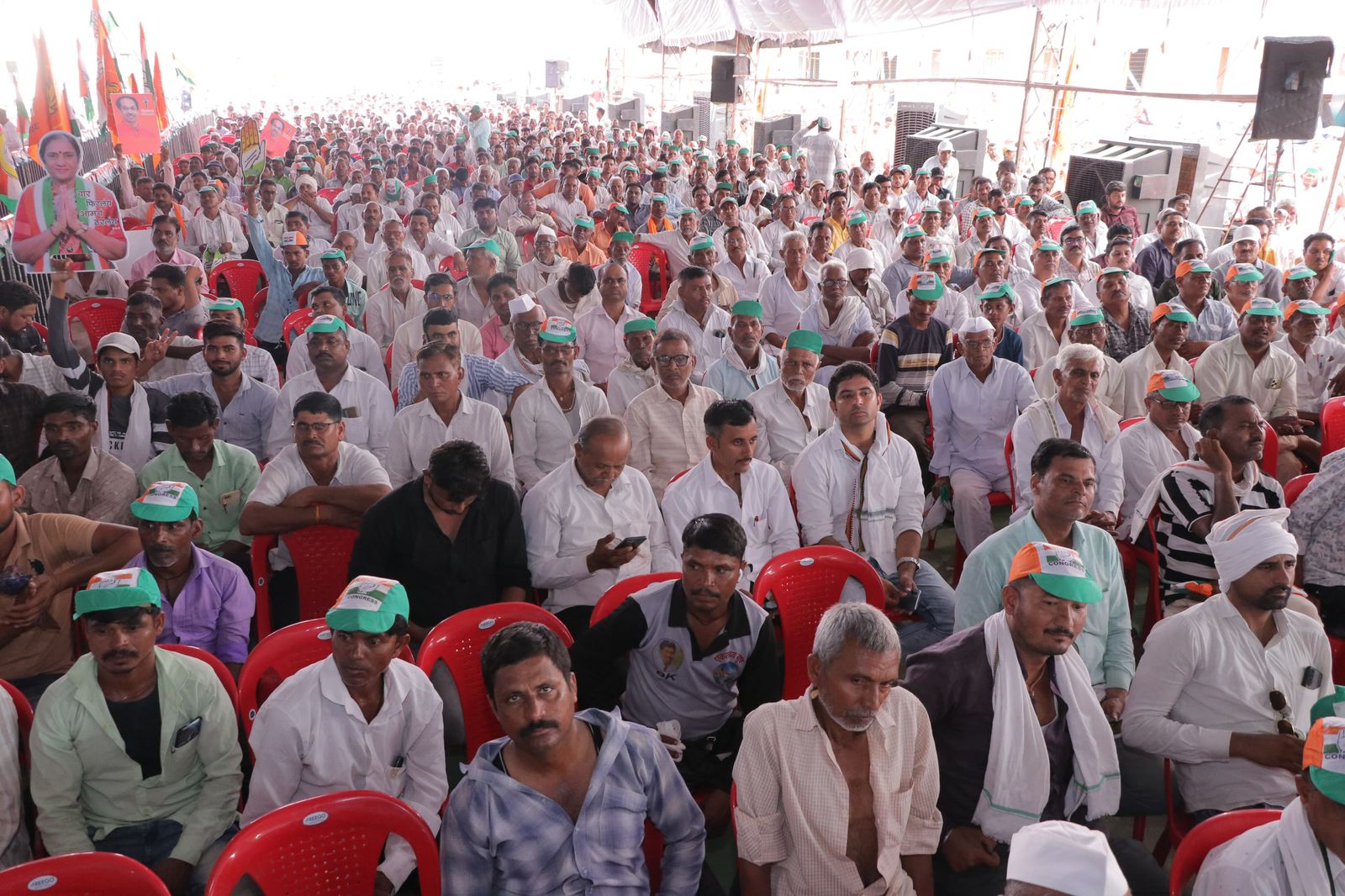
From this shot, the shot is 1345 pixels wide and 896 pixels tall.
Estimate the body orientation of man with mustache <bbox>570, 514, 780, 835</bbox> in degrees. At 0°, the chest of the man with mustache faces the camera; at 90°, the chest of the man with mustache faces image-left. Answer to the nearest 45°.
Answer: approximately 0°

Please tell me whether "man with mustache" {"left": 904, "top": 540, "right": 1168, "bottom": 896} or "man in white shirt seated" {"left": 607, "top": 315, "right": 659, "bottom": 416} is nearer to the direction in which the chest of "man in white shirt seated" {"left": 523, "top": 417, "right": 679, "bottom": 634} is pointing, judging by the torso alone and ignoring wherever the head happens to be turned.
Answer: the man with mustache

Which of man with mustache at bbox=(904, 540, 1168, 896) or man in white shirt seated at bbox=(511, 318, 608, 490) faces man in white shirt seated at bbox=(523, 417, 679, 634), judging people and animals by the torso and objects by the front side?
man in white shirt seated at bbox=(511, 318, 608, 490)

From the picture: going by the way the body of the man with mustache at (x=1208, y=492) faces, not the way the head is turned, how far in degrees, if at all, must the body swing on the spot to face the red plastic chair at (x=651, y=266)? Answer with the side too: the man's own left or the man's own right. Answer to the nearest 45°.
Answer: approximately 180°

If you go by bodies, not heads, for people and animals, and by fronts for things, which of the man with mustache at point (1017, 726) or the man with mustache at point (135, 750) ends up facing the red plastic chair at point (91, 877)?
the man with mustache at point (135, 750)

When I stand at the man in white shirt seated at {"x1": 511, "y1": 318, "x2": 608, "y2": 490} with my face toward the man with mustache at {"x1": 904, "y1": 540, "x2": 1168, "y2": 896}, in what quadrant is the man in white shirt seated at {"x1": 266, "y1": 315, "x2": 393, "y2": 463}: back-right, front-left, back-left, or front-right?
back-right

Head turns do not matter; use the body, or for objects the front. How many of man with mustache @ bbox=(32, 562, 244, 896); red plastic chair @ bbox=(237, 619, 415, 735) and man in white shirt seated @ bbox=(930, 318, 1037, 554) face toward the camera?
3

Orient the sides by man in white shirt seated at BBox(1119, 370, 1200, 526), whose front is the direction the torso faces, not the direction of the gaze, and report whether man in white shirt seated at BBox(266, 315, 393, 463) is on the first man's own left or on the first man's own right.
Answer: on the first man's own right

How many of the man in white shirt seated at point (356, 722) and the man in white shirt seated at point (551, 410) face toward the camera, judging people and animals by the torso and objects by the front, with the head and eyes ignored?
2

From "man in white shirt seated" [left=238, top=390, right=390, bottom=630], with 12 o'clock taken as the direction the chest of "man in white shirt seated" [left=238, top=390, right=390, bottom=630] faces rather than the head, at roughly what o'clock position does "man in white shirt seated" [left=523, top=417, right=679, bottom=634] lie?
"man in white shirt seated" [left=523, top=417, right=679, bottom=634] is roughly at 10 o'clock from "man in white shirt seated" [left=238, top=390, right=390, bottom=630].

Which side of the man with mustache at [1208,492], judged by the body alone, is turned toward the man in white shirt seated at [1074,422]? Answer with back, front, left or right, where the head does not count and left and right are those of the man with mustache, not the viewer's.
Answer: back
